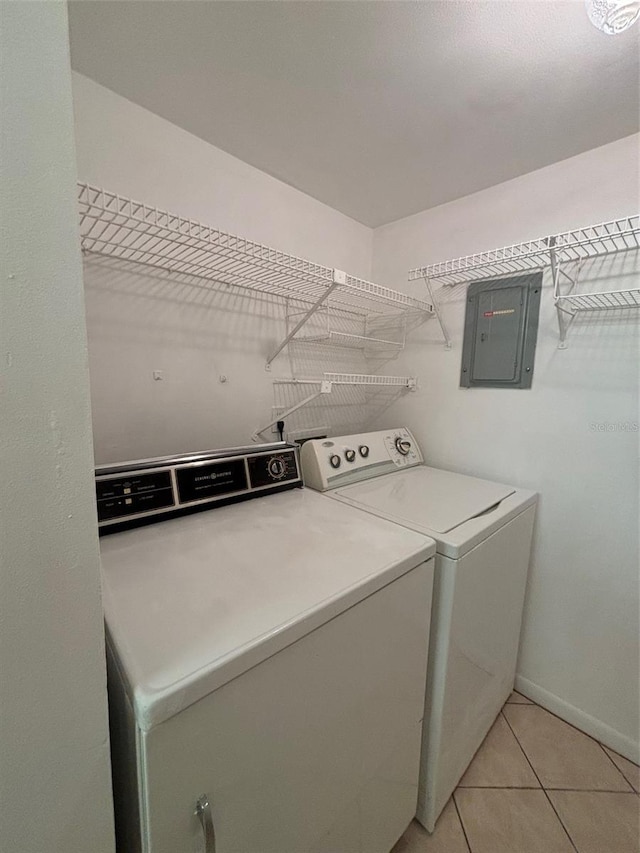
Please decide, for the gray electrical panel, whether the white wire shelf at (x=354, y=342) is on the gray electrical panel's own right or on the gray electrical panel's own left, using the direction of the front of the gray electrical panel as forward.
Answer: on the gray electrical panel's own right

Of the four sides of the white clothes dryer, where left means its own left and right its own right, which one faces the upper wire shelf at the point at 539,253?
left

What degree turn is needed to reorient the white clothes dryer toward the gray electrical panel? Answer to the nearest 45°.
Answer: approximately 90° to its left

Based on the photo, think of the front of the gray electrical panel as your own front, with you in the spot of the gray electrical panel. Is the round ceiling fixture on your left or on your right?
on your left
